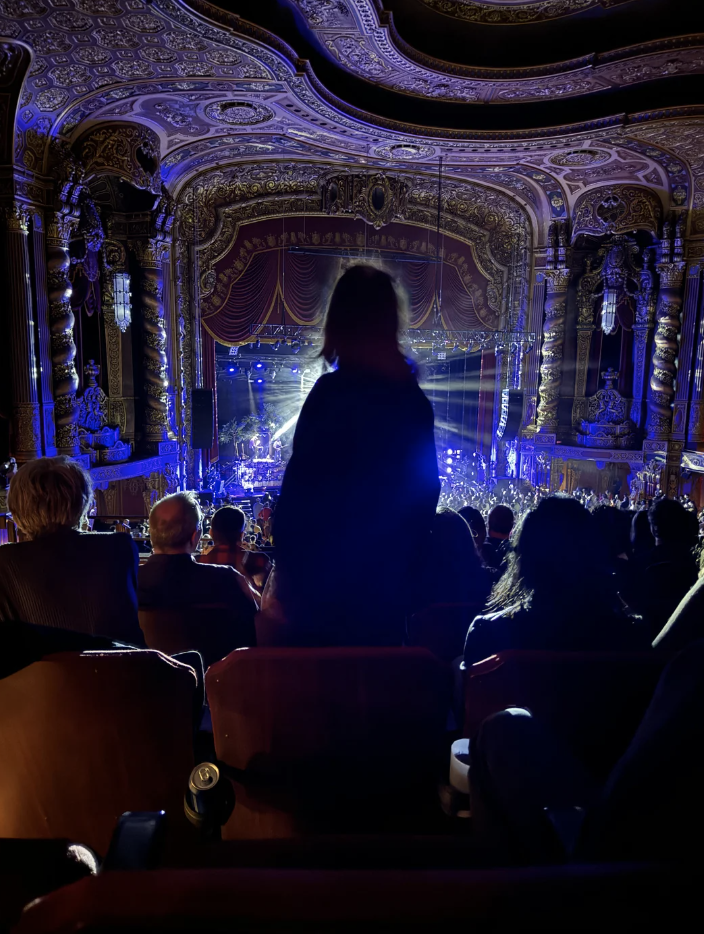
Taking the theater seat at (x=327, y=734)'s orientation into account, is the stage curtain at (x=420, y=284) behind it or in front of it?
in front

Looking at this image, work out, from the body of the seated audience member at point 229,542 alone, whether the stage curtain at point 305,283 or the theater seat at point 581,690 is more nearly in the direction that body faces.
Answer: the stage curtain

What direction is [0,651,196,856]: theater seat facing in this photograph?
away from the camera

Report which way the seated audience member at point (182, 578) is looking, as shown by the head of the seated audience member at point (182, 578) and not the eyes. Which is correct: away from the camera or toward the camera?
away from the camera

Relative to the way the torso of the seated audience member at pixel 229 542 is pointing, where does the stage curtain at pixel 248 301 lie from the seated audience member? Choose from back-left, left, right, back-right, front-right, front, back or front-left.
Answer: front

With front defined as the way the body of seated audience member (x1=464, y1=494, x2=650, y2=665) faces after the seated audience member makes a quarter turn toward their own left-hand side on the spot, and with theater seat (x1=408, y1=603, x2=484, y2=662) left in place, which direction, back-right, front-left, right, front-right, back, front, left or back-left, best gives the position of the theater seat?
front-right

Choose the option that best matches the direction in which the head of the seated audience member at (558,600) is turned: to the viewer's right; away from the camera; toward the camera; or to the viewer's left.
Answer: away from the camera

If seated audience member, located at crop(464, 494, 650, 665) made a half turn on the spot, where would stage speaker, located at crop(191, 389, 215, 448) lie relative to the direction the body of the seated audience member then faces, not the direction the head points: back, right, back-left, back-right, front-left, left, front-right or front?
back-right

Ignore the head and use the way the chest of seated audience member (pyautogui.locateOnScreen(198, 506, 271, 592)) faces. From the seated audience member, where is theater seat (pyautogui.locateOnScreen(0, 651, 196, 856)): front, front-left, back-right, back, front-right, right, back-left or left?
back

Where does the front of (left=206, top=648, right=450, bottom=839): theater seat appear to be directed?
away from the camera

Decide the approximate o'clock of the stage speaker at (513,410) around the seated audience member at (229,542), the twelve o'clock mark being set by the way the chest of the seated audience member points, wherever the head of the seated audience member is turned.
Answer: The stage speaker is roughly at 1 o'clock from the seated audience member.

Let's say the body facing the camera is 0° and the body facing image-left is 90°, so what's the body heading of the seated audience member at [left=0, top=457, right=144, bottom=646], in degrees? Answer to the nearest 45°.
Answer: approximately 180°

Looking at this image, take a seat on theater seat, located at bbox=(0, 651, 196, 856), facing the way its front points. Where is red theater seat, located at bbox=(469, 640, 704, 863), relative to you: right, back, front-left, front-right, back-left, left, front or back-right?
back-right

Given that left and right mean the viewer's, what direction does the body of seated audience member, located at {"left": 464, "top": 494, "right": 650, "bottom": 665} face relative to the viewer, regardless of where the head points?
facing away from the viewer

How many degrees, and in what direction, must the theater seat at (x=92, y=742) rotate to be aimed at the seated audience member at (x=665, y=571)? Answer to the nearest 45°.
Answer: approximately 90° to its right
